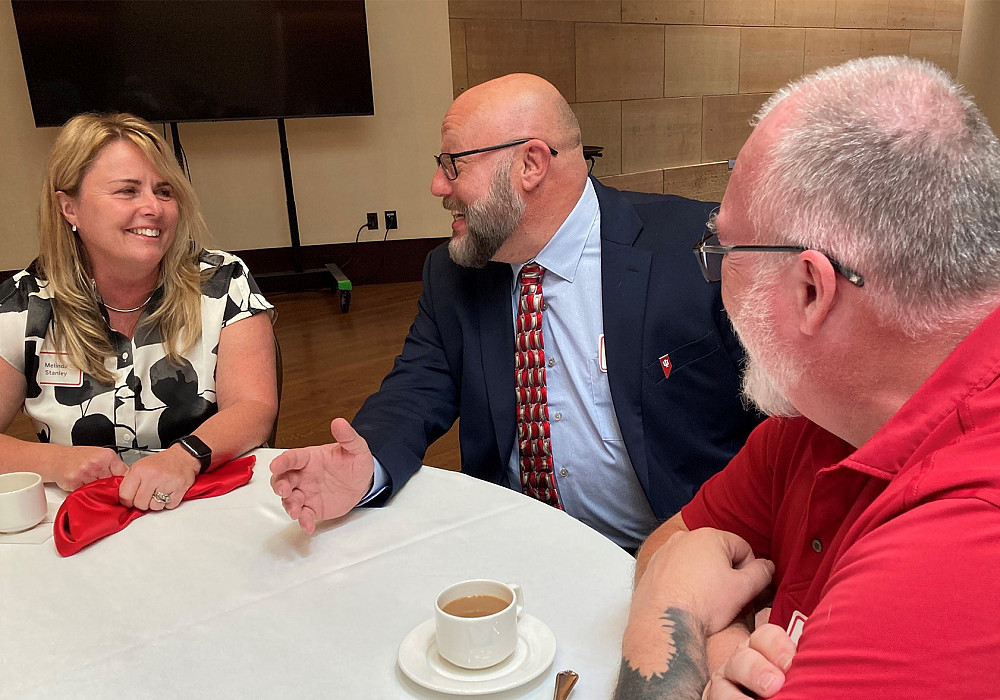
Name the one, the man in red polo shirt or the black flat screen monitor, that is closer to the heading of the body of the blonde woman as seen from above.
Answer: the man in red polo shirt

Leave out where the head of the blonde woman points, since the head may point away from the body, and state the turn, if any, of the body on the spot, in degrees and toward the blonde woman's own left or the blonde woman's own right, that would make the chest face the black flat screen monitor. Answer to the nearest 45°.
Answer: approximately 180°

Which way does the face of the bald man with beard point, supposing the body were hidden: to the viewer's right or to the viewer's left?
to the viewer's left

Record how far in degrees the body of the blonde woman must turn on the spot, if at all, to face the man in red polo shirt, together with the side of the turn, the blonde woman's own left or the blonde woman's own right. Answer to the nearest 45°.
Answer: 0° — they already face them

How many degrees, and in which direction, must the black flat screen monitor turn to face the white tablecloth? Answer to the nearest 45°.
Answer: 0° — it already faces it

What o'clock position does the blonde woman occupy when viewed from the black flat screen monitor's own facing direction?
The blonde woman is roughly at 12 o'clock from the black flat screen monitor.

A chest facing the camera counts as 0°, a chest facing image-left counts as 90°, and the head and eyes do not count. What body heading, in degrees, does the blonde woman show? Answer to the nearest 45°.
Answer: approximately 0°

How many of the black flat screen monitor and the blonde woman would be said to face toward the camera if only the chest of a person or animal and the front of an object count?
2

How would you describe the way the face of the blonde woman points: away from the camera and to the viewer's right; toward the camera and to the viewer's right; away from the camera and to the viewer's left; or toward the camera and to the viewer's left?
toward the camera and to the viewer's right
